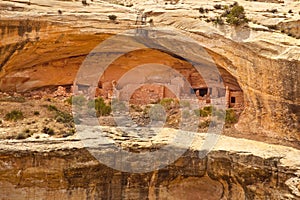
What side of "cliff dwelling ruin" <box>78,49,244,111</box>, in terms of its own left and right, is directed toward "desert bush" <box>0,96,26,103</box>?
right

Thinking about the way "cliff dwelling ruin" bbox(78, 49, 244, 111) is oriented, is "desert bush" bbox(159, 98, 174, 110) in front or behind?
in front

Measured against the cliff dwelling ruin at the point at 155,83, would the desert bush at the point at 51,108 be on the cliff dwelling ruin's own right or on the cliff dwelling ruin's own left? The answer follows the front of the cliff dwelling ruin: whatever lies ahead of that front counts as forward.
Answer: on the cliff dwelling ruin's own right

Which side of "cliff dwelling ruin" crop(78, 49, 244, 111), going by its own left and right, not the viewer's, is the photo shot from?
front

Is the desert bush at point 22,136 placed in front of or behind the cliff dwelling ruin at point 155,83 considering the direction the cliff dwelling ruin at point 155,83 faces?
in front

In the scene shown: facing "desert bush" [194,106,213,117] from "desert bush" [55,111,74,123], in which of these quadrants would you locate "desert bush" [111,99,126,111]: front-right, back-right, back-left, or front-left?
front-left

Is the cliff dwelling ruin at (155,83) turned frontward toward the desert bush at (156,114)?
yes

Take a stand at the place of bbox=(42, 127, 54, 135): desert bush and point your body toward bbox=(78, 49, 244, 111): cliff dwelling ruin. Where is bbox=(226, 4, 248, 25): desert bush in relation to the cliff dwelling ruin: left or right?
right

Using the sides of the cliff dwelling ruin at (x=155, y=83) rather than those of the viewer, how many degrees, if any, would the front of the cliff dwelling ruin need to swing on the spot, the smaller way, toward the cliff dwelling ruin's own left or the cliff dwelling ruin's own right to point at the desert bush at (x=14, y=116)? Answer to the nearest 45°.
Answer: approximately 45° to the cliff dwelling ruin's own right
